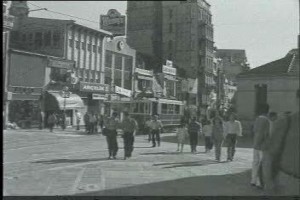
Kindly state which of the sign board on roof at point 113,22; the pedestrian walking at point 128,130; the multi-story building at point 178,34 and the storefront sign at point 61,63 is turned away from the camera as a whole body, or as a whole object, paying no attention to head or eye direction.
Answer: the pedestrian walking

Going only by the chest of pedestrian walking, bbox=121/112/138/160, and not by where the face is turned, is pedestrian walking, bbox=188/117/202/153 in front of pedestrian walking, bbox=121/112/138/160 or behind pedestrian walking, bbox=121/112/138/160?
behind

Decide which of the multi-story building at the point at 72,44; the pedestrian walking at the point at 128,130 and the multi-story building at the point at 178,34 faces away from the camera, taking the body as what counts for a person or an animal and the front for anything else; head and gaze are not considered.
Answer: the pedestrian walking

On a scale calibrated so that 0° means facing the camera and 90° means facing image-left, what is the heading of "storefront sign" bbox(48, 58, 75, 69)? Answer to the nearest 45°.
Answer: approximately 315°

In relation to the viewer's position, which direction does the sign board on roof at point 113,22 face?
facing the viewer

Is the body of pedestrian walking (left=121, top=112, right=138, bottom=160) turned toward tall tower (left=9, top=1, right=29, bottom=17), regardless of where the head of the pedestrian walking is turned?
no
